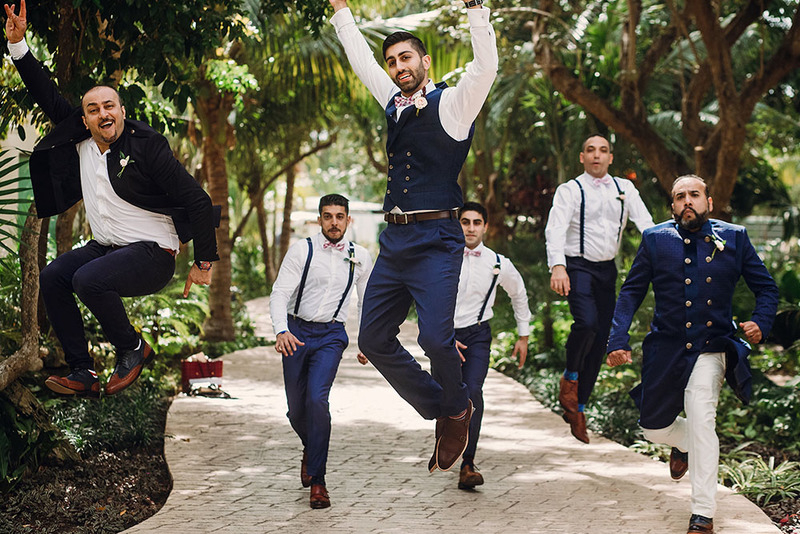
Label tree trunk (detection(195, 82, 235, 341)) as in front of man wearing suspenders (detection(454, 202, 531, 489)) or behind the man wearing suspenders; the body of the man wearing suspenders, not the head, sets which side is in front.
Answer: behind

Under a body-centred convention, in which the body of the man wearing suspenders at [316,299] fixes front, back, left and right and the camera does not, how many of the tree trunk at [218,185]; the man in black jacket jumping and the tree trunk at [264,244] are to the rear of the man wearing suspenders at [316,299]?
2

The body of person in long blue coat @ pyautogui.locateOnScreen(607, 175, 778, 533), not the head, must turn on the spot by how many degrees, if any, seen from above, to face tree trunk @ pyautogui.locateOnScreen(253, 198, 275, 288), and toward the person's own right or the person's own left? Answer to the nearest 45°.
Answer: approximately 135° to the person's own right

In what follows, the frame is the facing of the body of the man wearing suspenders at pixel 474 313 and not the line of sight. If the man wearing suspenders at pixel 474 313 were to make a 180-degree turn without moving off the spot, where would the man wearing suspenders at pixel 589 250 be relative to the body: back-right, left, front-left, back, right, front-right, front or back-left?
front-right

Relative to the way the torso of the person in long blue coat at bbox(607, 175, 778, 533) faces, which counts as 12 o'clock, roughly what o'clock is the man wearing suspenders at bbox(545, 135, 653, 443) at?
The man wearing suspenders is roughly at 5 o'clock from the person in long blue coat.

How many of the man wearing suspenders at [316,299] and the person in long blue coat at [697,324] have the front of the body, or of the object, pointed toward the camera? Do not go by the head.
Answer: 2

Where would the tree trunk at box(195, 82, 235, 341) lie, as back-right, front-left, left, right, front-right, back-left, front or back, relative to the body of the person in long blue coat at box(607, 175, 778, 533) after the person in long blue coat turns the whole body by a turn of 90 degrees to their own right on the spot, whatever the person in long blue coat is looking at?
front-right

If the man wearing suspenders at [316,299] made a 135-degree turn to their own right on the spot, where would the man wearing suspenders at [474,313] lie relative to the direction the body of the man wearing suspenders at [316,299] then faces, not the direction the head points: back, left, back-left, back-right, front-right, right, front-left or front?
back-right
